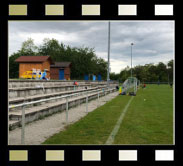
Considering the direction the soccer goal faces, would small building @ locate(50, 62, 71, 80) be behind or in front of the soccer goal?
behind

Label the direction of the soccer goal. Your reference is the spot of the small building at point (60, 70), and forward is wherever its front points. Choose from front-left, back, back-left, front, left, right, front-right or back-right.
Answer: front-left

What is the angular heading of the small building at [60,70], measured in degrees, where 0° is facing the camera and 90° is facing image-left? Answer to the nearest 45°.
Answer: approximately 0°

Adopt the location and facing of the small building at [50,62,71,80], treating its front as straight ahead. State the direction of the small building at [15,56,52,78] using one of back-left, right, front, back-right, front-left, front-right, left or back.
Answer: front-right
